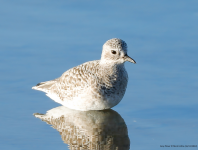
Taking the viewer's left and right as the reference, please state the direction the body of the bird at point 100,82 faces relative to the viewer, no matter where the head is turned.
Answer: facing to the right of the viewer
